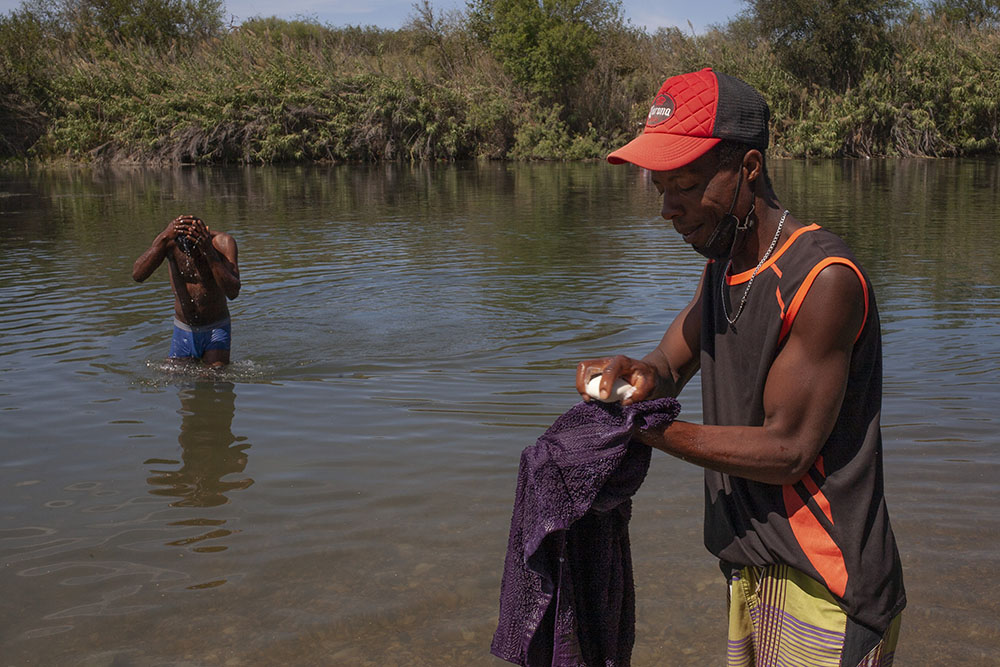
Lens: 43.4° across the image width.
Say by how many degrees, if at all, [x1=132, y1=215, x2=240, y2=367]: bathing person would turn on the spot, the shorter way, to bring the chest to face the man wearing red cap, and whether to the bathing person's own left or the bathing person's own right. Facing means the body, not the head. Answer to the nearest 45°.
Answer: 0° — they already face them

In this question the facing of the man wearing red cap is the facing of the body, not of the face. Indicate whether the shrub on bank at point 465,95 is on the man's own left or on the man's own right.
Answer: on the man's own right

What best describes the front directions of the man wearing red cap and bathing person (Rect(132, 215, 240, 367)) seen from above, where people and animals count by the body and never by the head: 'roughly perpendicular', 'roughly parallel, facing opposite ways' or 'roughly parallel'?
roughly perpendicular

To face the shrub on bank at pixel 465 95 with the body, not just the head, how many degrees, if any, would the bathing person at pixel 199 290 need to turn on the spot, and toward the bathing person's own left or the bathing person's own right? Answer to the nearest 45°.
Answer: approximately 180°

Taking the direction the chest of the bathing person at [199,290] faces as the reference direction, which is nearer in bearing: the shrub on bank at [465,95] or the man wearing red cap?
the man wearing red cap

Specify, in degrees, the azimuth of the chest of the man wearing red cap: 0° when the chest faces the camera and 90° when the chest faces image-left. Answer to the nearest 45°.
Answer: approximately 45°

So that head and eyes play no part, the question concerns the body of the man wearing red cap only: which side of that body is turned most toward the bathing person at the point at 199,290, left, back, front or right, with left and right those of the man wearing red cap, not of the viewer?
right

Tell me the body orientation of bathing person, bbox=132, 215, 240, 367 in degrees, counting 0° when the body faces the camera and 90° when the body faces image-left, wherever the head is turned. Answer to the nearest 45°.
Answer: approximately 0°
